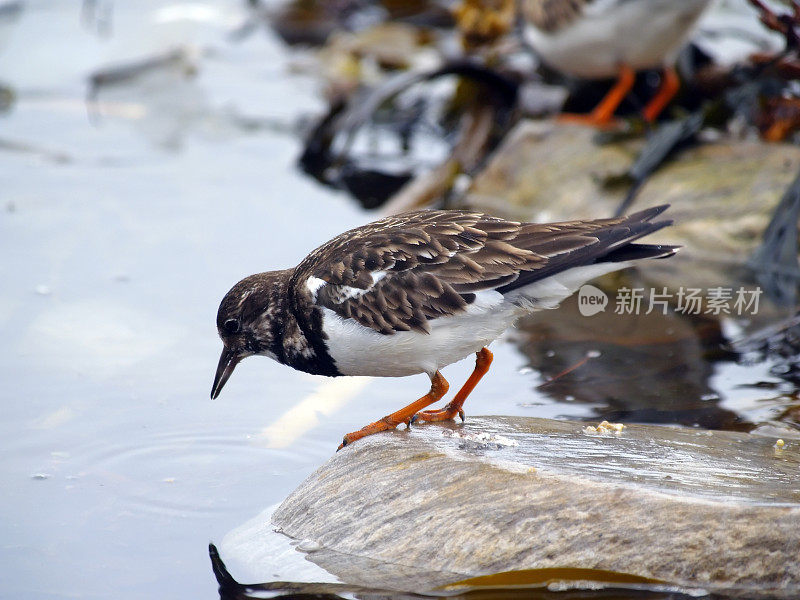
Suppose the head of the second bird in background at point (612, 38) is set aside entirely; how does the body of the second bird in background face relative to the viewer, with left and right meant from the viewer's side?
facing to the left of the viewer

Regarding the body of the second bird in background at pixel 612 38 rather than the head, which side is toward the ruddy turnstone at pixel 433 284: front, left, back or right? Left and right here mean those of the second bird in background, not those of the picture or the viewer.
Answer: left

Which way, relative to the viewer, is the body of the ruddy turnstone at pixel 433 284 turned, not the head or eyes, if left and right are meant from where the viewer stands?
facing to the left of the viewer

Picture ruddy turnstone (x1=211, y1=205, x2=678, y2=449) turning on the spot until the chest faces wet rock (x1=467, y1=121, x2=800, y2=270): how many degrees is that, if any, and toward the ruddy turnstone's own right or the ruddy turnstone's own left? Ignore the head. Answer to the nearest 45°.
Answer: approximately 90° to the ruddy turnstone's own right

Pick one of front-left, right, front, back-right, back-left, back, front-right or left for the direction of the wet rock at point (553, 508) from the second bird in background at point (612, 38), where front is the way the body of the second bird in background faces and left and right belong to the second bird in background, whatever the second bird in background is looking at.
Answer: left

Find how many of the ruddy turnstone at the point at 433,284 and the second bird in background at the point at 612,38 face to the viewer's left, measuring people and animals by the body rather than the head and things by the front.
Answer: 2

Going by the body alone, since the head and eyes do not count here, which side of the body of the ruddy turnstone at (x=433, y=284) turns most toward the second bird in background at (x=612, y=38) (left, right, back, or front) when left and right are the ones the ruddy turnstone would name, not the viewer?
right
